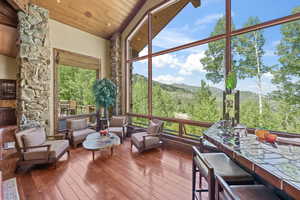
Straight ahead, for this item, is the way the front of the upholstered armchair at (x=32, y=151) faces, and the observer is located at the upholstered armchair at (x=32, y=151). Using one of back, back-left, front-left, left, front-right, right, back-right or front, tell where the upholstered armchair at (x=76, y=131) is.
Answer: left

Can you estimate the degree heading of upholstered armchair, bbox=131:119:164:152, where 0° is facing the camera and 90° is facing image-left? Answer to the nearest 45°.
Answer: approximately 45°

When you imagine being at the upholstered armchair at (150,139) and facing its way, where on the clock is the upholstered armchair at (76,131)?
the upholstered armchair at (76,131) is roughly at 2 o'clock from the upholstered armchair at (150,139).

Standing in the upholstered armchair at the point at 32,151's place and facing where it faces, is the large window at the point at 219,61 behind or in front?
in front

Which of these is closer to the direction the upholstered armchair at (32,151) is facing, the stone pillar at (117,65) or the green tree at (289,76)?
the green tree

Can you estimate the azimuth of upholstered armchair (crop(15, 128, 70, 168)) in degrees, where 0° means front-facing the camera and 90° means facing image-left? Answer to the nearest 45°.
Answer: approximately 315°

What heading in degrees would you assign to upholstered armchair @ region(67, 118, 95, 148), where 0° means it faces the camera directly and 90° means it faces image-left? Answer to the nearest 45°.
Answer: approximately 315°
